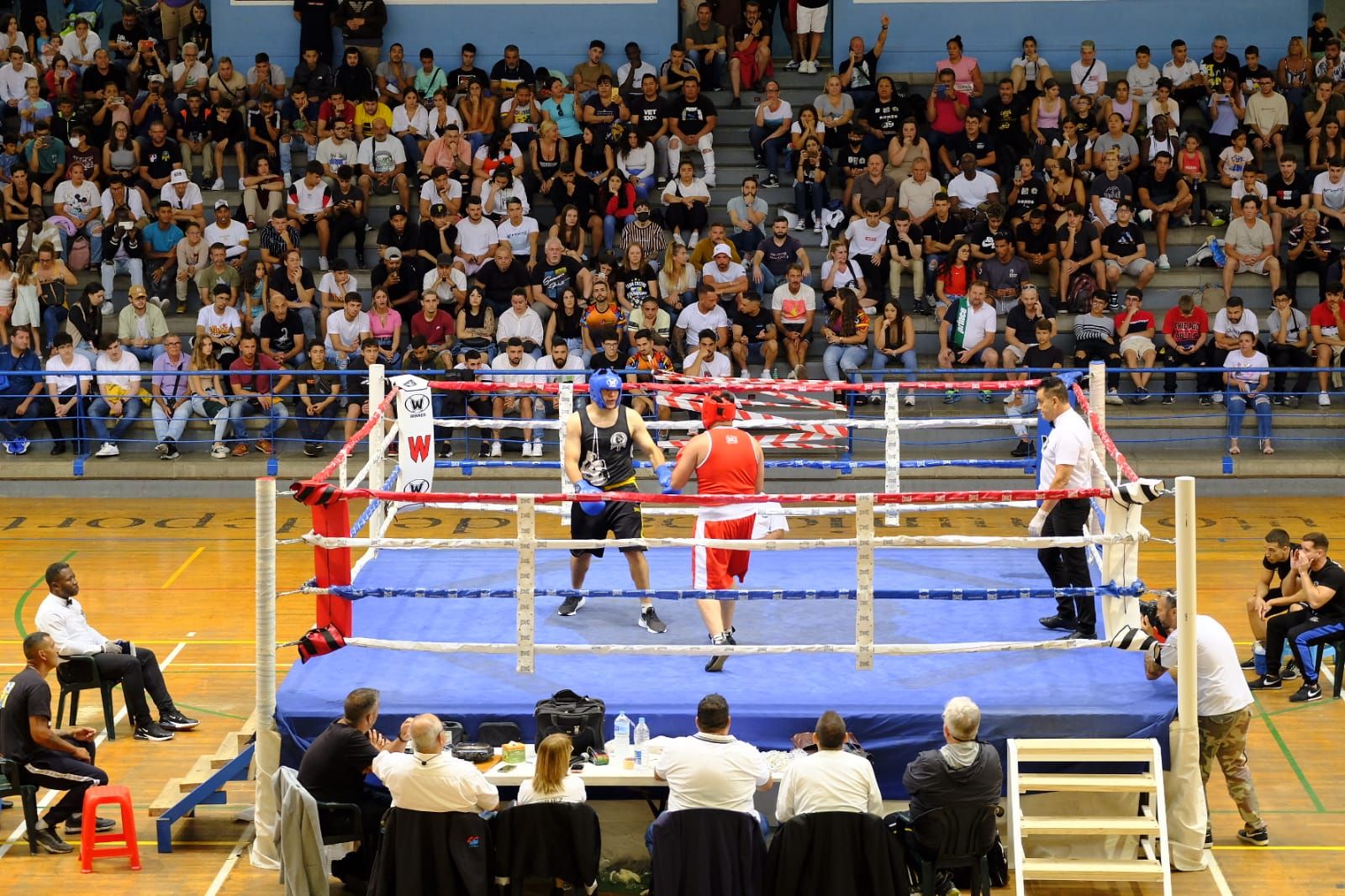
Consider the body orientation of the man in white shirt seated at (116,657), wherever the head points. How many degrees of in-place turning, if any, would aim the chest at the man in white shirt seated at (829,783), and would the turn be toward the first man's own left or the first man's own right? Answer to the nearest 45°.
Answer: approximately 45° to the first man's own right

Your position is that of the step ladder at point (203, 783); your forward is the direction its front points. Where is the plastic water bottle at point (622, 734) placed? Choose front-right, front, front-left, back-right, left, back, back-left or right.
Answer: back-left

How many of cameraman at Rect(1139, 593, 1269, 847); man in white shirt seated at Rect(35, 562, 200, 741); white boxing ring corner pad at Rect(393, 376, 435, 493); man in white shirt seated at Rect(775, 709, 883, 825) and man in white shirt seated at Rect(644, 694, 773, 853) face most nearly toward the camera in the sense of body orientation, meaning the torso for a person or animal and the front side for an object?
1

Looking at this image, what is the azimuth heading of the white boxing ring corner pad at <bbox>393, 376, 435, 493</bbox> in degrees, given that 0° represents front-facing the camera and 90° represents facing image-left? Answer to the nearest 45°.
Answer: approximately 0°

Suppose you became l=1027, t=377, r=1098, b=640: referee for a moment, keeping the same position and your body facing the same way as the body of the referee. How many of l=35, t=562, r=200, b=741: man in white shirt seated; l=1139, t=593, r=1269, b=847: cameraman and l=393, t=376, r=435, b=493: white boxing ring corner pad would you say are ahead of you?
2

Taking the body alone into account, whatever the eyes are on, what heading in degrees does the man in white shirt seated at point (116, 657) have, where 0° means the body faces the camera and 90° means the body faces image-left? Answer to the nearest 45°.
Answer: approximately 270°

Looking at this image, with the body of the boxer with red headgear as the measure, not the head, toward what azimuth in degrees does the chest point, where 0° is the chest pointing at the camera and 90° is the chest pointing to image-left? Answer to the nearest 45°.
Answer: approximately 135°

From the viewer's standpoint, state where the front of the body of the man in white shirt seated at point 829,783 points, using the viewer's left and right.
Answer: facing away from the viewer

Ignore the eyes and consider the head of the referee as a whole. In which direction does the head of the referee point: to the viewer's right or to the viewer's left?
to the viewer's left

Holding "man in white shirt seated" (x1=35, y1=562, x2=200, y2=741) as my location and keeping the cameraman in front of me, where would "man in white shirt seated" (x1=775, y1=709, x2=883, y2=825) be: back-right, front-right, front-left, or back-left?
front-right

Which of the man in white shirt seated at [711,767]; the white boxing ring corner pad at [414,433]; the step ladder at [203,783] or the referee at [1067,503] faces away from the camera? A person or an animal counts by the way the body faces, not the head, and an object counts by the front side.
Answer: the man in white shirt seated

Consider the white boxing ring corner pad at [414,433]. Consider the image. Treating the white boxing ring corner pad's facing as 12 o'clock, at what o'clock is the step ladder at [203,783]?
The step ladder is roughly at 1 o'clock from the white boxing ring corner pad.

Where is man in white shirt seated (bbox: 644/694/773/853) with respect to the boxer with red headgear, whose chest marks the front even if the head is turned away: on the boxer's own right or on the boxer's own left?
on the boxer's own left

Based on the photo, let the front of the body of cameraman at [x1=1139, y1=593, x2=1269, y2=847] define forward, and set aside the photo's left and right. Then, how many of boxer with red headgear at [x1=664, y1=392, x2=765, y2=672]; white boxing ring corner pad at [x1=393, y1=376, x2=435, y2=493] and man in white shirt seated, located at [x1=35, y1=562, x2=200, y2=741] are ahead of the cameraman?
3

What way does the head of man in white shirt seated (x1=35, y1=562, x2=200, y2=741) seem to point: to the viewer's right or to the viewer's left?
to the viewer's right

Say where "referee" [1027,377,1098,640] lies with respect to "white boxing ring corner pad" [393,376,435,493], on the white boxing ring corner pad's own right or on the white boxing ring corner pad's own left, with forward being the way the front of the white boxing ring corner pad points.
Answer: on the white boxing ring corner pad's own left

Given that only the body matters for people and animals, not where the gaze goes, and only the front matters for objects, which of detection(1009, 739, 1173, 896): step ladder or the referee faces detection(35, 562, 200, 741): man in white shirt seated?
the referee

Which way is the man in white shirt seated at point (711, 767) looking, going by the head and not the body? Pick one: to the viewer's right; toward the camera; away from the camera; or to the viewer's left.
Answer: away from the camera

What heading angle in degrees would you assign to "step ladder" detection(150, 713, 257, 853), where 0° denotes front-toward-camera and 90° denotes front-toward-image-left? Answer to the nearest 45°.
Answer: approximately 90°

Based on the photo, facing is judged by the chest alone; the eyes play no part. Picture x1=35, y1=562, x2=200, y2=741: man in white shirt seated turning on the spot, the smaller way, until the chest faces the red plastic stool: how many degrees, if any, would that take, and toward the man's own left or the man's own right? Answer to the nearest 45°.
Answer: approximately 90° to the man's own right
